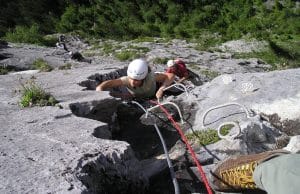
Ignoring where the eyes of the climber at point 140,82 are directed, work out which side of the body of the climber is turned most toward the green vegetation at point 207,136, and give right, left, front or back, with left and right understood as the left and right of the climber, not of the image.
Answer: front

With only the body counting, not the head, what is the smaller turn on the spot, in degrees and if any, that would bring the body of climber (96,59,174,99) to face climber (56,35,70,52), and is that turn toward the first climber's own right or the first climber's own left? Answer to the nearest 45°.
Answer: approximately 180°

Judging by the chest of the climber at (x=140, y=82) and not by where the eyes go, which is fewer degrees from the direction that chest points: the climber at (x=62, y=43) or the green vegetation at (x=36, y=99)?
the green vegetation

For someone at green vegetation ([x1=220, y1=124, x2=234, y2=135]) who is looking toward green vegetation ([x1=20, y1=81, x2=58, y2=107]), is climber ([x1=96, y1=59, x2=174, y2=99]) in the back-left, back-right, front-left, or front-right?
front-right

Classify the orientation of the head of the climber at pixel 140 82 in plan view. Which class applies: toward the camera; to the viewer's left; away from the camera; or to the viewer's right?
toward the camera

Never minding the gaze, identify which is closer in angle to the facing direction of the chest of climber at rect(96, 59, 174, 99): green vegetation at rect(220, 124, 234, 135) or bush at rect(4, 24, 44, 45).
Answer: the green vegetation

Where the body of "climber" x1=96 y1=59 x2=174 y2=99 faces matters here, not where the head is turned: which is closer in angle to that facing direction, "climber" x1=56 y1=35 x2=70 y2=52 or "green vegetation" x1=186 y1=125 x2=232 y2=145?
the green vegetation

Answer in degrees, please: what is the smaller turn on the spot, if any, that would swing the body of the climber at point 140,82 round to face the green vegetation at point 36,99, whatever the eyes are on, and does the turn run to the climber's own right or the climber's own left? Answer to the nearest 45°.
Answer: approximately 45° to the climber's own right

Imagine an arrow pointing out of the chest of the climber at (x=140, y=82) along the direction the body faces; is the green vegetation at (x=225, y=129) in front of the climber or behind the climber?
in front

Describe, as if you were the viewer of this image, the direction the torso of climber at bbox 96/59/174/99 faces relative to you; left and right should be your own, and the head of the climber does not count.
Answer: facing the viewer
